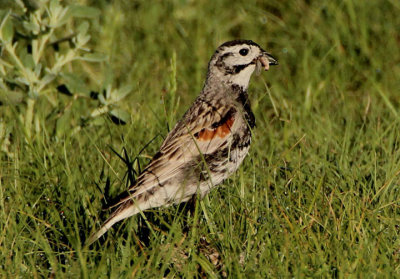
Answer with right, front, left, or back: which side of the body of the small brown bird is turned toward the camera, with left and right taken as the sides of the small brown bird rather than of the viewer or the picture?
right
